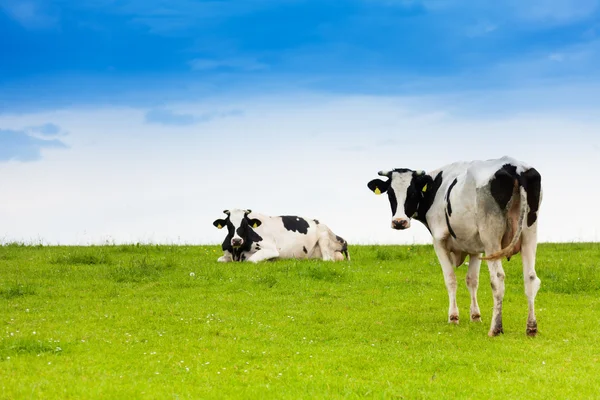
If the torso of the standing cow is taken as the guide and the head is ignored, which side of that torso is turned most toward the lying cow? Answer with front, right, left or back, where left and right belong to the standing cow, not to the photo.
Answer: front

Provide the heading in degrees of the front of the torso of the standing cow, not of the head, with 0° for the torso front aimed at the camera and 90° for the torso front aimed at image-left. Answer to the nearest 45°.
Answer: approximately 135°
